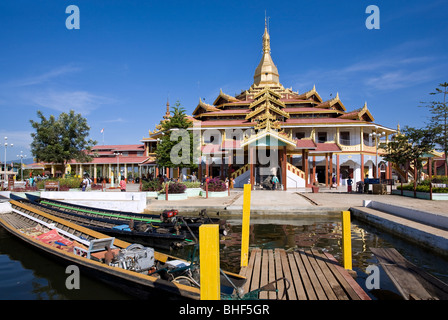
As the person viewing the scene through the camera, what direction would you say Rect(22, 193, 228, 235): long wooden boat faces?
facing to the left of the viewer

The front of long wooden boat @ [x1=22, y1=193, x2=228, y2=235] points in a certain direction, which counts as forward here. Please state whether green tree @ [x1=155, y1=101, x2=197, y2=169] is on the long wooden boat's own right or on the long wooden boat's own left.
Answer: on the long wooden boat's own right

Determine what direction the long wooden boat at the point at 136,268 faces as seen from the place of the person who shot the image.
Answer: facing away from the viewer and to the left of the viewer

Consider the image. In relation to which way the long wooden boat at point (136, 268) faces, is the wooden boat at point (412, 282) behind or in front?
behind

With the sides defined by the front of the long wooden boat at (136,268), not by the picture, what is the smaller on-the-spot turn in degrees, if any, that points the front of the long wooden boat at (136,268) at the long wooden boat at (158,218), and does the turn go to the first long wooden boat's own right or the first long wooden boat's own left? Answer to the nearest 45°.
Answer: approximately 45° to the first long wooden boat's own right
